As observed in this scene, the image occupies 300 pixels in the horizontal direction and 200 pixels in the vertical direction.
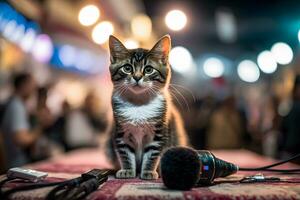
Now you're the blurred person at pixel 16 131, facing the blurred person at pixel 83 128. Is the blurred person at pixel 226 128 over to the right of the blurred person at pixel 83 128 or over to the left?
right

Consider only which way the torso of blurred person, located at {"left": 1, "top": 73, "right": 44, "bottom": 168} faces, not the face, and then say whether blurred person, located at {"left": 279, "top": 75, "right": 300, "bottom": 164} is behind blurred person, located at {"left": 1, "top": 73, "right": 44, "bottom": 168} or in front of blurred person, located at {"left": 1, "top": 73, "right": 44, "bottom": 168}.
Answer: in front

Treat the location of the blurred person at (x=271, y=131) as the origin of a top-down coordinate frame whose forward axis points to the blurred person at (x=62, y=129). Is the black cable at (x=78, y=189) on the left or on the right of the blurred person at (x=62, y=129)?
left

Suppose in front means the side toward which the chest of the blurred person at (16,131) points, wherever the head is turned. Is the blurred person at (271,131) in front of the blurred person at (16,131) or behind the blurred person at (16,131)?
in front

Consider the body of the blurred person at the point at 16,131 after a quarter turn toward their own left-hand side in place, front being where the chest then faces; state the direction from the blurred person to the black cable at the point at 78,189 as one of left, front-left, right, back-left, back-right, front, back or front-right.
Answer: back

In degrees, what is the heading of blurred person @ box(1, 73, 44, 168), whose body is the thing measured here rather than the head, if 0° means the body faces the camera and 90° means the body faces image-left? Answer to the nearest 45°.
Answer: approximately 270°

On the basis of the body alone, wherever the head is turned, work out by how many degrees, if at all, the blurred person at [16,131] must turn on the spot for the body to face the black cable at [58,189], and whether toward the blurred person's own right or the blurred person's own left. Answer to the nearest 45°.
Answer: approximately 90° to the blurred person's own right

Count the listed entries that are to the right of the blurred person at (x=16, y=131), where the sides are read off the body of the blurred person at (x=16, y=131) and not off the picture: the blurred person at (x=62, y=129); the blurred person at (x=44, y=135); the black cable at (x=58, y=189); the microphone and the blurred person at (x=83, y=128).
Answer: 2

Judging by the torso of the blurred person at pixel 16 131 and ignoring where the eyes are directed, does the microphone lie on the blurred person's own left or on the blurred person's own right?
on the blurred person's own right

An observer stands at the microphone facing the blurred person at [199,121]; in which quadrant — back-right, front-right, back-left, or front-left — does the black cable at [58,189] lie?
back-left
